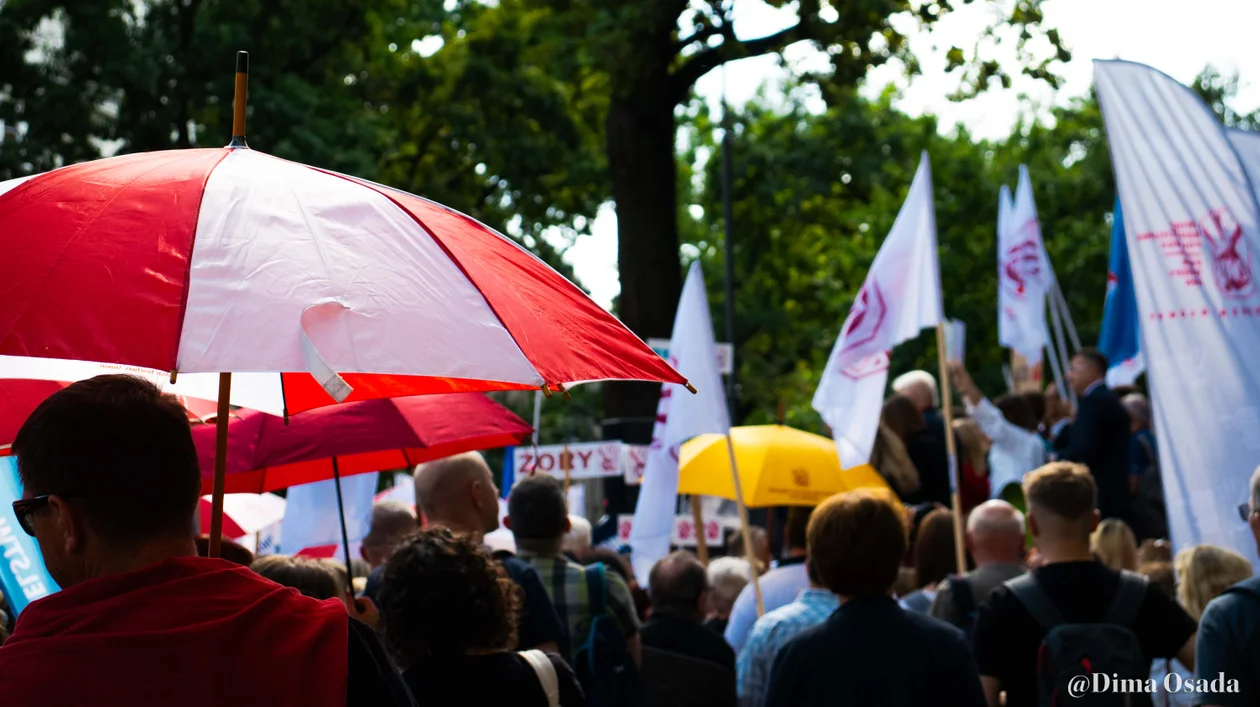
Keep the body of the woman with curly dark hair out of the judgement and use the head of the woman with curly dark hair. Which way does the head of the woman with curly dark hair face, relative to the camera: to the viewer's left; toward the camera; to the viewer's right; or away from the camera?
away from the camera

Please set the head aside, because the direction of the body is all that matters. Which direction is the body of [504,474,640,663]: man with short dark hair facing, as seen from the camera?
away from the camera

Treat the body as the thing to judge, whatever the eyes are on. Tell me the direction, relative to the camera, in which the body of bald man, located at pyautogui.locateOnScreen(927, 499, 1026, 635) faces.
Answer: away from the camera

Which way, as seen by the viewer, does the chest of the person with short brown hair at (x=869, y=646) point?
away from the camera

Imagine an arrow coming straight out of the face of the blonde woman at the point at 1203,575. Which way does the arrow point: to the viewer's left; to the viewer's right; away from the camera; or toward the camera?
away from the camera

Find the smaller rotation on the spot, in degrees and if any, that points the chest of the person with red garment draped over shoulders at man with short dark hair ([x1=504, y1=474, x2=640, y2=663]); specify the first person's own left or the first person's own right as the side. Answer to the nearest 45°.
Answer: approximately 90° to the first person's own right

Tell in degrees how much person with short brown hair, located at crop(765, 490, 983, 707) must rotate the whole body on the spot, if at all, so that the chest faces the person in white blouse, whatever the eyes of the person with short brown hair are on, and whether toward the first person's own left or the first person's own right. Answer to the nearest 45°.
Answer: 0° — they already face them

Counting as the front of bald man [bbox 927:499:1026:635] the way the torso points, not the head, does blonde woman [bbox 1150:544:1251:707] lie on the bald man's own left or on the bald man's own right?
on the bald man's own right

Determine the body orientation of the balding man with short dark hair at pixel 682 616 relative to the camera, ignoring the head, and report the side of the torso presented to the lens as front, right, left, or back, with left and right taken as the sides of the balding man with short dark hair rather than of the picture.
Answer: back

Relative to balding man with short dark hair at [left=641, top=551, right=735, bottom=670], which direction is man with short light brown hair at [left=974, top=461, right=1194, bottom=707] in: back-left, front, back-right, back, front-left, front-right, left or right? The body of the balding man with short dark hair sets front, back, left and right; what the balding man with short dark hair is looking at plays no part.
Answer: back-right

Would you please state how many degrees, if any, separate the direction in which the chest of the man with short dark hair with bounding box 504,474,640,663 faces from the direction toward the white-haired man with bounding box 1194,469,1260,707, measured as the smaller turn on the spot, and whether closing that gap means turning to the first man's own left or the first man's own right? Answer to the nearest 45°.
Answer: approximately 135° to the first man's own right

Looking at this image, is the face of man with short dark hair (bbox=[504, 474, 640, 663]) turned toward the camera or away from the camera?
away from the camera

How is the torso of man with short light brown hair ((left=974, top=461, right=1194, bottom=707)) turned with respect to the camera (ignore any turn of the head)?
away from the camera

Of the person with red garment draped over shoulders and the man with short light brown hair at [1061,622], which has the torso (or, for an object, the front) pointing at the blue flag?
the man with short light brown hair
